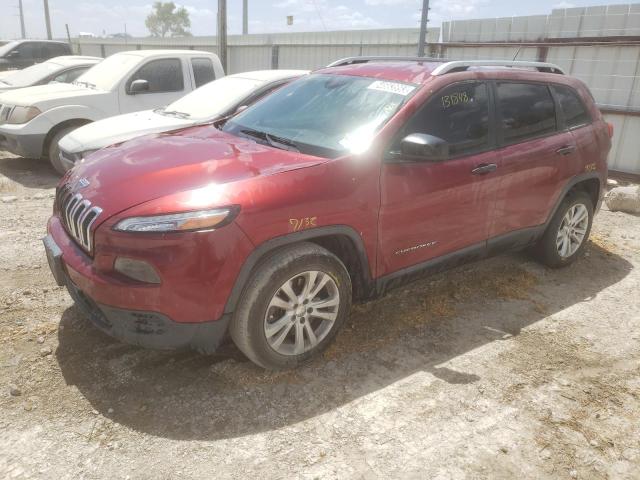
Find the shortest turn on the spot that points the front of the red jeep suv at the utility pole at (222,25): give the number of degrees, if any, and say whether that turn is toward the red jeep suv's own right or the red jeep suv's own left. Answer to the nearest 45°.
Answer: approximately 135° to the red jeep suv's own right

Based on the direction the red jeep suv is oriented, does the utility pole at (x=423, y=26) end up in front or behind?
behind

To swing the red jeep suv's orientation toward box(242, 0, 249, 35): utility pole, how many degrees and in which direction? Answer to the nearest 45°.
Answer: approximately 135° to its right

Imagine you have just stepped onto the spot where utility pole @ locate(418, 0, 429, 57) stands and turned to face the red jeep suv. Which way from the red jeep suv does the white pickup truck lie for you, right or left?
right

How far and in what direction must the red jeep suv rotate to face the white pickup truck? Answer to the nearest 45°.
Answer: approximately 90° to its right

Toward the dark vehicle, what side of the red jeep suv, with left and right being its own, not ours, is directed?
right

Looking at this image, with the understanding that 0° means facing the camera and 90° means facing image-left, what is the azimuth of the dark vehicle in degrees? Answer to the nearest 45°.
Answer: approximately 45°
